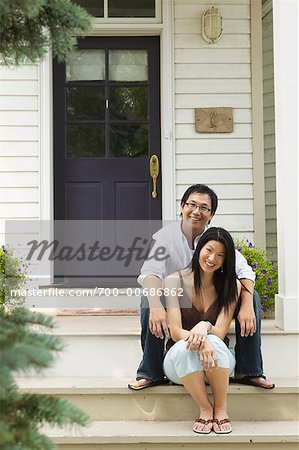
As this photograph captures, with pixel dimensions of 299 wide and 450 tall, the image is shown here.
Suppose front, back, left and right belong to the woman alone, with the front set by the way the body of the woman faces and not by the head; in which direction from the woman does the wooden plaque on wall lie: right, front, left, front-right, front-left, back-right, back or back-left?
back

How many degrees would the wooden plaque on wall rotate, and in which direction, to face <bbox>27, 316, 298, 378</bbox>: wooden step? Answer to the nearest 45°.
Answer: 0° — it already faces it

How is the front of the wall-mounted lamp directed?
toward the camera

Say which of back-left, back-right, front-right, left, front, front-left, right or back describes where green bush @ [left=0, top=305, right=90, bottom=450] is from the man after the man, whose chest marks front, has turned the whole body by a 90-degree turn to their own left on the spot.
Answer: right

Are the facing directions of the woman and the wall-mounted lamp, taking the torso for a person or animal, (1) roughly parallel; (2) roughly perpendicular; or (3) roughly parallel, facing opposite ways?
roughly parallel

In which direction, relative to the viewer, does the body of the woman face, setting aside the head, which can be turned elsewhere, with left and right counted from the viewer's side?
facing the viewer

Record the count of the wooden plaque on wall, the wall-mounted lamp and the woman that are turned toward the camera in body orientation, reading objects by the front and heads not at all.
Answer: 3

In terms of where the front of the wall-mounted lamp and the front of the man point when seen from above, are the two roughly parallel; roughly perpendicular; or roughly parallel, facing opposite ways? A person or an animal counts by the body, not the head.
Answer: roughly parallel

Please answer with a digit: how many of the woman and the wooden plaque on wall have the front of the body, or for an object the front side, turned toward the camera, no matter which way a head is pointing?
2

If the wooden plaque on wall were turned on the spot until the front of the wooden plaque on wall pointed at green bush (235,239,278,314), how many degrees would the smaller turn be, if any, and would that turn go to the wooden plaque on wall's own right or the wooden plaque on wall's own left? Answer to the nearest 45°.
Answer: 0° — it already faces it

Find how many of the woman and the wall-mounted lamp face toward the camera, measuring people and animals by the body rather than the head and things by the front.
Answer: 2

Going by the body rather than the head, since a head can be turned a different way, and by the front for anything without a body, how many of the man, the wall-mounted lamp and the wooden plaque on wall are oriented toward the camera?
3

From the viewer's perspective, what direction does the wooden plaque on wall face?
toward the camera
